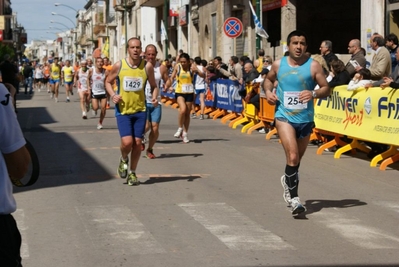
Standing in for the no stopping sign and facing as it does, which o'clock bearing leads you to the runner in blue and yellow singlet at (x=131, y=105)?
The runner in blue and yellow singlet is roughly at 12 o'clock from the no stopping sign.

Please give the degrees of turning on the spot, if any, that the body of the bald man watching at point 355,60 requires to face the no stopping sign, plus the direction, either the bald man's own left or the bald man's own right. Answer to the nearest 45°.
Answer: approximately 90° to the bald man's own right

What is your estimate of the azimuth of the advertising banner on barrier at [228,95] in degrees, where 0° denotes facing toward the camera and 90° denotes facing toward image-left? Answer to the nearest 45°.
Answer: approximately 45°

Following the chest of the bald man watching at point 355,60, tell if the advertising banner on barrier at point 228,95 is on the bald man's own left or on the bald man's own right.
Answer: on the bald man's own right

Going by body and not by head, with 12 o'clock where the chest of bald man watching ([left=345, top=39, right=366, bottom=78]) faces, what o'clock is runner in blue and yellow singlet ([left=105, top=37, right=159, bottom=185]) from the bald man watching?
The runner in blue and yellow singlet is roughly at 10 o'clock from the bald man watching.

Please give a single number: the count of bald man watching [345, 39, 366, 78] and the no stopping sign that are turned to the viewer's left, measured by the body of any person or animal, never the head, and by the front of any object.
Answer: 1

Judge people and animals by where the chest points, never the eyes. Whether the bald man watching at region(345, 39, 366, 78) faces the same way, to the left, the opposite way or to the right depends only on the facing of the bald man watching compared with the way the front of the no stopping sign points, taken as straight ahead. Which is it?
to the right

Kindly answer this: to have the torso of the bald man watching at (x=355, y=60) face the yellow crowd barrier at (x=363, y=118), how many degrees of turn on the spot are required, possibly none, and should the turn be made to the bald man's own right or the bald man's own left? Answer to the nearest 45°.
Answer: approximately 90° to the bald man's own left
